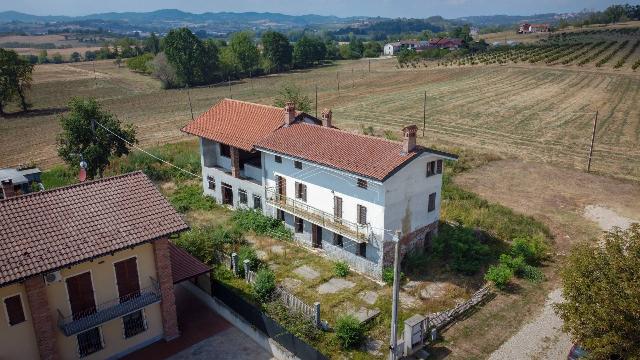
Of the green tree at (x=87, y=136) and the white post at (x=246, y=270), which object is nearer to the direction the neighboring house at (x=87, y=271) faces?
the white post

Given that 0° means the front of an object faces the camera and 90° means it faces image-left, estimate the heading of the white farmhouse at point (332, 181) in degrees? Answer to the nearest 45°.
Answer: approximately 45°

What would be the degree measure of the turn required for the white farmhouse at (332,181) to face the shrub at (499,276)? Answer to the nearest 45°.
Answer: approximately 90° to its left

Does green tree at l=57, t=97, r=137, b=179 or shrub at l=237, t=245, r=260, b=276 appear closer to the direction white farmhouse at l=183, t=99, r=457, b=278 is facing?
the shrub

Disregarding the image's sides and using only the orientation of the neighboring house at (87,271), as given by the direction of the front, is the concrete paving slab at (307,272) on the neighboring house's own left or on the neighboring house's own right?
on the neighboring house's own left

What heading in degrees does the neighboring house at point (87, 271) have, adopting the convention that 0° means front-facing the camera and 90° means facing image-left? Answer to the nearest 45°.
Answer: approximately 315°

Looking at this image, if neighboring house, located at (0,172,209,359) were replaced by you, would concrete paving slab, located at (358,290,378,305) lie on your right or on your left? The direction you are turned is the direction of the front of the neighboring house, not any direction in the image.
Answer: on your left

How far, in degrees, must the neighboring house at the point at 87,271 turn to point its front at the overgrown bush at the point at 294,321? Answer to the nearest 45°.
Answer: approximately 45° to its left

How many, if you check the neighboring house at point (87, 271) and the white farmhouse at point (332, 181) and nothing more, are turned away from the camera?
0

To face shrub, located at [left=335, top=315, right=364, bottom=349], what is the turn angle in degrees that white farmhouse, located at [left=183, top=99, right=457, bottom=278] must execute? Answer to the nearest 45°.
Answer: approximately 45° to its left

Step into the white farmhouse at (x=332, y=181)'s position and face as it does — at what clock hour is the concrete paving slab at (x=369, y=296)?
The concrete paving slab is roughly at 10 o'clock from the white farmhouse.

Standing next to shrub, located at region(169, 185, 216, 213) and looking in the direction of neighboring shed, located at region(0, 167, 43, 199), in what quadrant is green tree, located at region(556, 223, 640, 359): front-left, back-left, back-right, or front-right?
back-left
